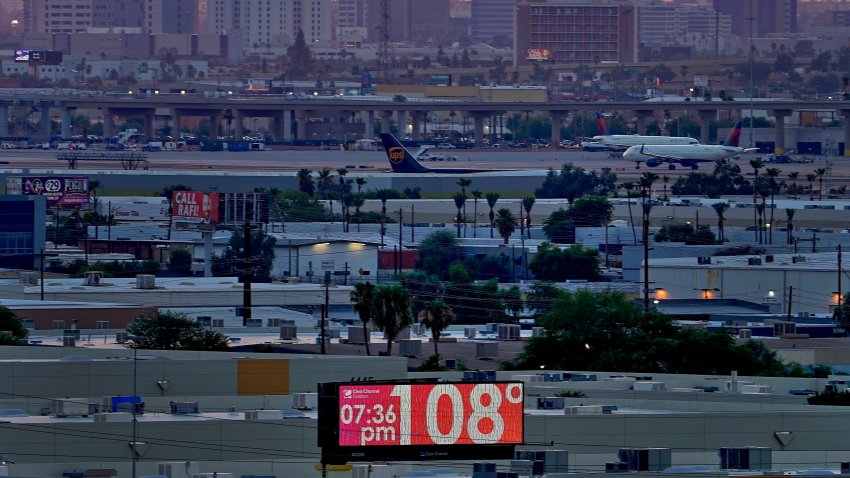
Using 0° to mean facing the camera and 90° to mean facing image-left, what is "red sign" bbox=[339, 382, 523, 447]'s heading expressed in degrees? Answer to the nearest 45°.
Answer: approximately 0°

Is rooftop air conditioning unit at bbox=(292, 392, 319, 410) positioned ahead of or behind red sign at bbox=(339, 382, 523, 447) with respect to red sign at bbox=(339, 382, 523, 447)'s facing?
behind

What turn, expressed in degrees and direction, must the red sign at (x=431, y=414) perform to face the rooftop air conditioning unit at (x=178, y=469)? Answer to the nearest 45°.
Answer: approximately 90° to its right
